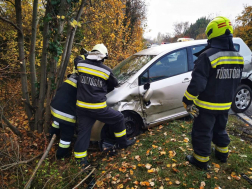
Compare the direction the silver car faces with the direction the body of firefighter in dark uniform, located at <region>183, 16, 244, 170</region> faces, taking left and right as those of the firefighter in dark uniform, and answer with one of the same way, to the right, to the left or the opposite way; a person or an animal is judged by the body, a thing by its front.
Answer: to the left

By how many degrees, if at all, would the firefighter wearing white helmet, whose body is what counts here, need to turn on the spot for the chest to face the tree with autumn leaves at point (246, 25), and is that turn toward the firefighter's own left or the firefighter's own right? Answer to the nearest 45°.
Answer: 0° — they already face it

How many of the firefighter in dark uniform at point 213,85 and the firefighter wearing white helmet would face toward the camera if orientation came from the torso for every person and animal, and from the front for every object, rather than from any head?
0

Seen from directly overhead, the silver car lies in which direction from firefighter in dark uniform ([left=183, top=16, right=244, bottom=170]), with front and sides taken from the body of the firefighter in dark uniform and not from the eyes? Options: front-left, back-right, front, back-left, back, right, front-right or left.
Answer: front

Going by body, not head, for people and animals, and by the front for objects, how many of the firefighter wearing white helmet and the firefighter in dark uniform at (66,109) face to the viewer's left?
0

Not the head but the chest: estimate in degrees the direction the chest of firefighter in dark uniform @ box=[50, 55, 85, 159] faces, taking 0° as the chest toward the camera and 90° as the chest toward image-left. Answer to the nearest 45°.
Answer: approximately 225°

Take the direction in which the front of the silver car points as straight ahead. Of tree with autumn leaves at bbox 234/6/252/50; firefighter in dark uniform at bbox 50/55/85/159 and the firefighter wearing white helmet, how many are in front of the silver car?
2

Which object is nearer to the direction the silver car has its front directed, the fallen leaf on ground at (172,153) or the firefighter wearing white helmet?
the firefighter wearing white helmet

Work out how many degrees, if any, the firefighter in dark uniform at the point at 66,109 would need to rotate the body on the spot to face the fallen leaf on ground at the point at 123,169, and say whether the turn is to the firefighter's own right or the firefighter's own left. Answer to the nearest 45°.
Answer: approximately 90° to the firefighter's own right

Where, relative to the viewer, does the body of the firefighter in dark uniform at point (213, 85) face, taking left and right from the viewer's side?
facing away from the viewer and to the left of the viewer

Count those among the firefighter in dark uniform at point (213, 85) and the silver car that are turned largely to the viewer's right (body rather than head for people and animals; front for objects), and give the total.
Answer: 0

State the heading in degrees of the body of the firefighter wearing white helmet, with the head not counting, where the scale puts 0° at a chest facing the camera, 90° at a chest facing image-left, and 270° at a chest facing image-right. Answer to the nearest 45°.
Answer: approximately 225°
